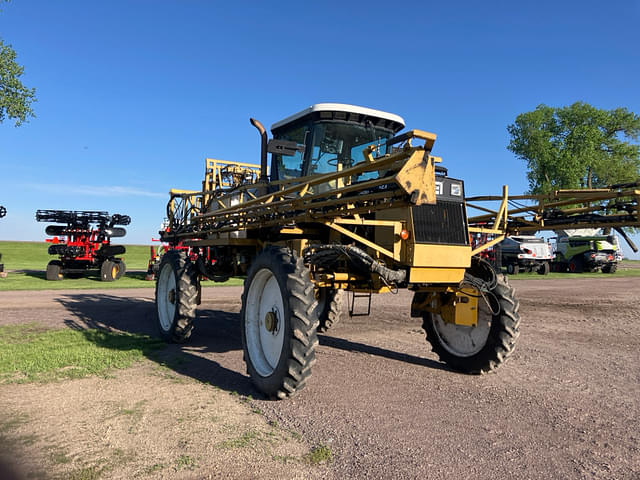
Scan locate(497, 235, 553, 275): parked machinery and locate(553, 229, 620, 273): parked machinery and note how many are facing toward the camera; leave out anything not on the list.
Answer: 0

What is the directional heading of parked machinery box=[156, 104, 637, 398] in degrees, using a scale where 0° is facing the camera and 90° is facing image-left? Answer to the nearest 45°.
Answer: approximately 315°

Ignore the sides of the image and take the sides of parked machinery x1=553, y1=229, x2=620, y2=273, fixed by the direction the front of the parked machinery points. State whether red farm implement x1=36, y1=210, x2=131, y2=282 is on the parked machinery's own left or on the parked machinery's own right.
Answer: on the parked machinery's own left

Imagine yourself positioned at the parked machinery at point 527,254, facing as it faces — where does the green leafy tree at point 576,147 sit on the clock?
The green leafy tree is roughly at 2 o'clock from the parked machinery.

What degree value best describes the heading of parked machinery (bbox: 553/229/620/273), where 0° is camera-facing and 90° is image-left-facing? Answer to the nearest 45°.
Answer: approximately 135°

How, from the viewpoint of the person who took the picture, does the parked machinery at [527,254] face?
facing away from the viewer and to the left of the viewer

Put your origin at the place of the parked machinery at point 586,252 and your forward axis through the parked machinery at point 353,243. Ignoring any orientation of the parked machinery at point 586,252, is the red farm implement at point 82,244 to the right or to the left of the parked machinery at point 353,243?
right

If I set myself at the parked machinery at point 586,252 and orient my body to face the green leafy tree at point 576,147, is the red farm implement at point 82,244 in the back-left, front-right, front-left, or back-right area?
back-left
